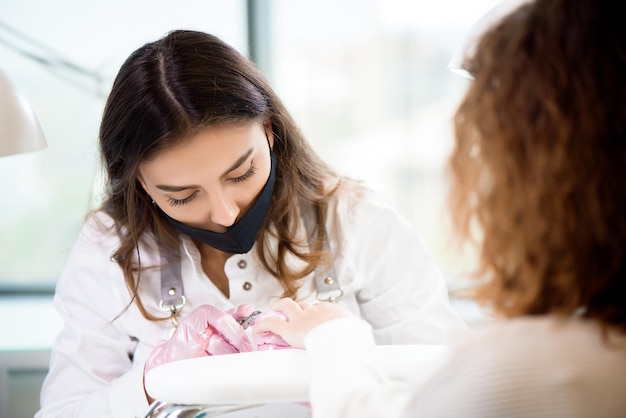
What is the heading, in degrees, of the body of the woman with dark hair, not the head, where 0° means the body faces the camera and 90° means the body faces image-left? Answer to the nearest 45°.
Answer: approximately 0°

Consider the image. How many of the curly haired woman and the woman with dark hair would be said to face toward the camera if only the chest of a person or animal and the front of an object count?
1

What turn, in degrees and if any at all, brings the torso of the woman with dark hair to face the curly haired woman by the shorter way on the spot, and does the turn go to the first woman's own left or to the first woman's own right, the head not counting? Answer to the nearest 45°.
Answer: approximately 45° to the first woman's own left

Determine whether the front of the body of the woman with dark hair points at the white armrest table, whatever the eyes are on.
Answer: yes

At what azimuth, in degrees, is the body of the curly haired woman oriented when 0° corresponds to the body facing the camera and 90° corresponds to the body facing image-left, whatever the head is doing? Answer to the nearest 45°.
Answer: approximately 135°

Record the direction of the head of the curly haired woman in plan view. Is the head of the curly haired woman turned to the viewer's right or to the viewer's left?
to the viewer's left

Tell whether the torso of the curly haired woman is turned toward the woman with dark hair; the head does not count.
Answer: yes
